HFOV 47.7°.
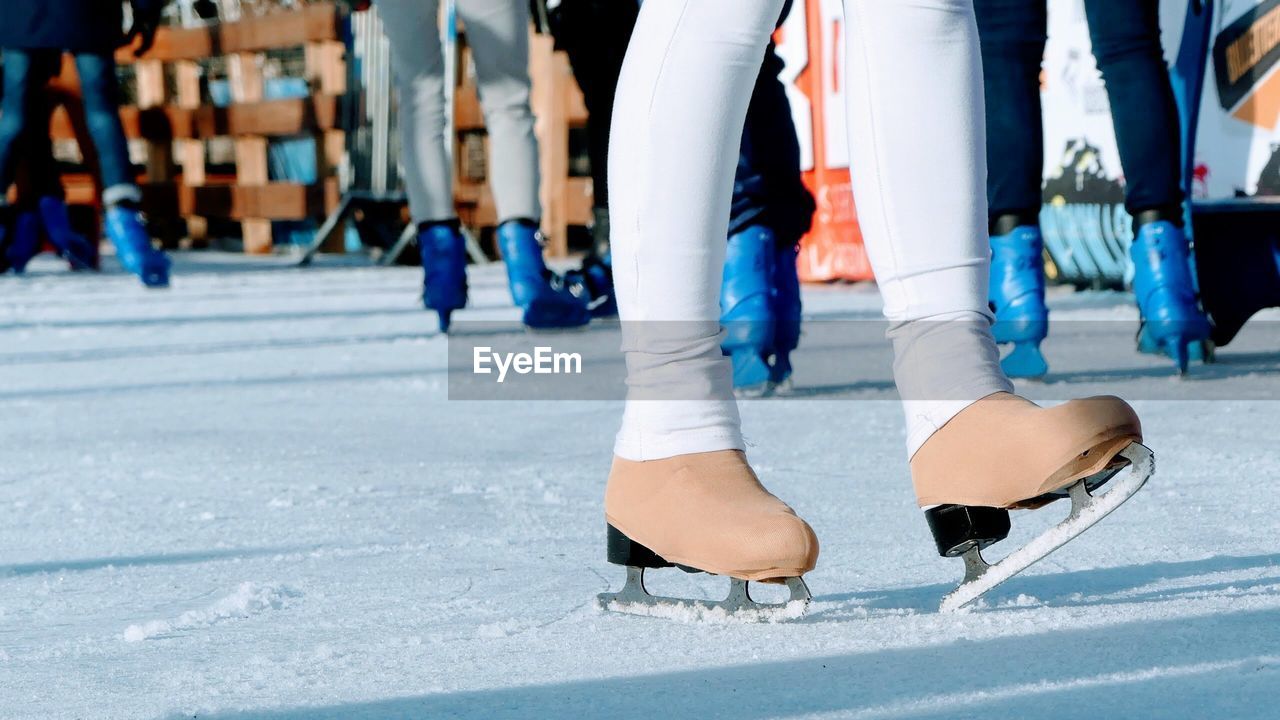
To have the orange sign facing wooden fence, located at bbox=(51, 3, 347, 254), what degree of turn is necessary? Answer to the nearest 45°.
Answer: approximately 135° to its right

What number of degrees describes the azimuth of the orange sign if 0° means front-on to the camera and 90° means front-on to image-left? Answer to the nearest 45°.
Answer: approximately 0°
